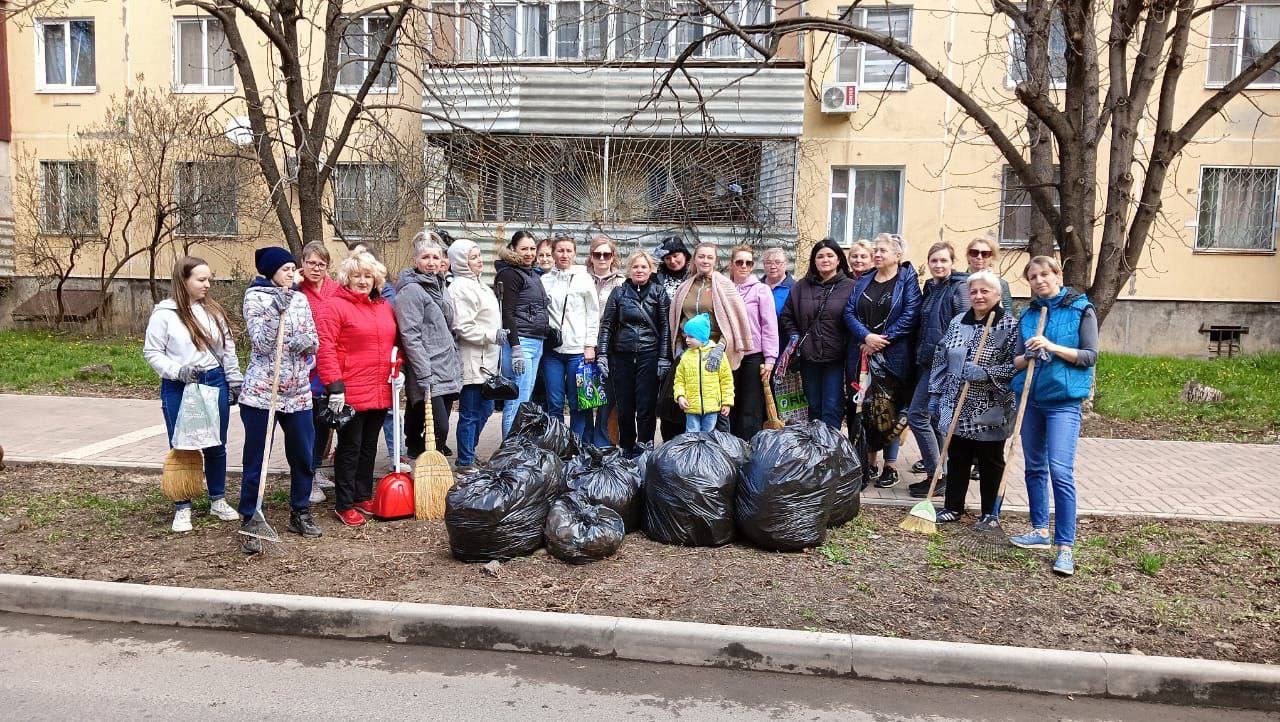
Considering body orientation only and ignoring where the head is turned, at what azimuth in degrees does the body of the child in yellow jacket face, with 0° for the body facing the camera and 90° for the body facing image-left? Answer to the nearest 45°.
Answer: approximately 0°

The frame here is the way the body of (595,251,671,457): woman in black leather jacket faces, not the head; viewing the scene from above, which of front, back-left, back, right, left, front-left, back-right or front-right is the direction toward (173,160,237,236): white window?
back-right

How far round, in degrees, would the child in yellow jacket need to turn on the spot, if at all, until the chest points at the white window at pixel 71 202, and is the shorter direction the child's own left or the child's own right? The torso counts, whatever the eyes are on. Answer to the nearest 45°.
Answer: approximately 135° to the child's own right

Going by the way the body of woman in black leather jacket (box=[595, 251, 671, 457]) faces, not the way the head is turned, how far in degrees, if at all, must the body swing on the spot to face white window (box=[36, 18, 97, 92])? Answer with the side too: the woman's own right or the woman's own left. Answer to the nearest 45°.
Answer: approximately 135° to the woman's own right

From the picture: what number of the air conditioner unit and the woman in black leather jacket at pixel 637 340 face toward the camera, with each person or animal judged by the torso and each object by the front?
2

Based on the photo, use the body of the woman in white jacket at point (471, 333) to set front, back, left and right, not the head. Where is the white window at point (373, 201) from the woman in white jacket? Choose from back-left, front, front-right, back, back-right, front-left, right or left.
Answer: back-left
